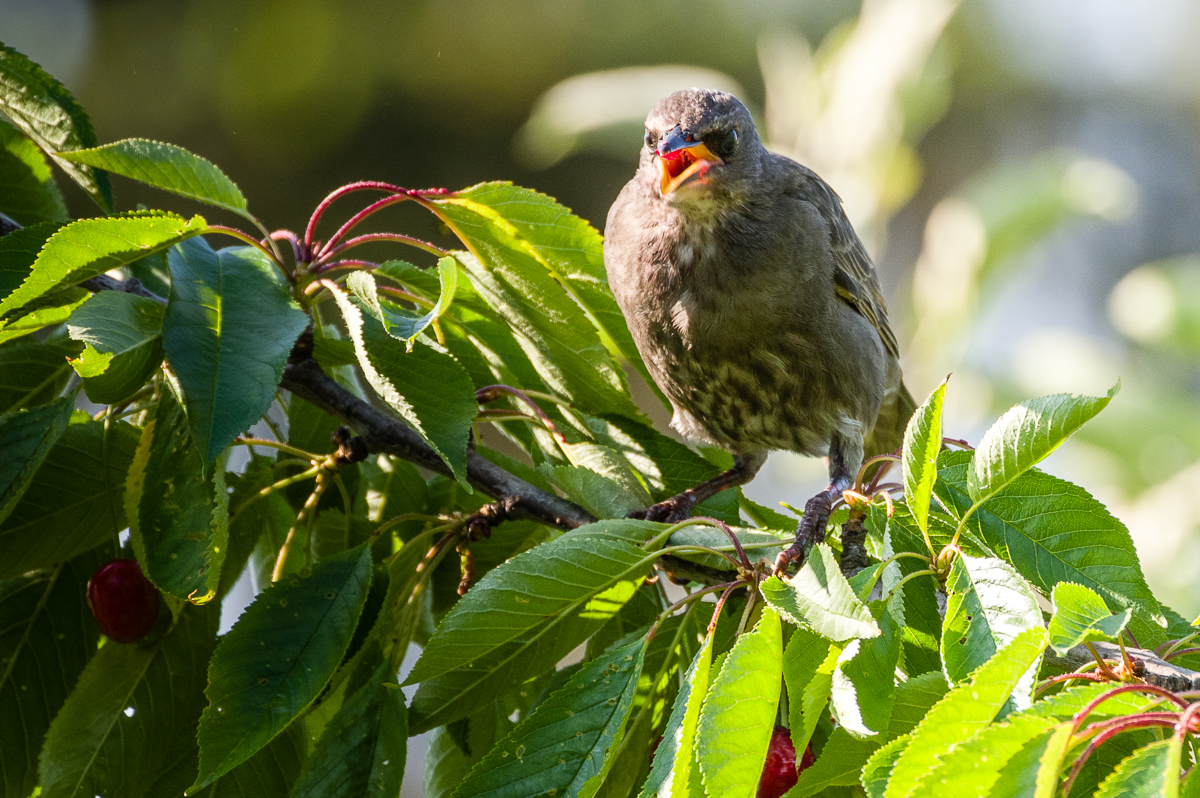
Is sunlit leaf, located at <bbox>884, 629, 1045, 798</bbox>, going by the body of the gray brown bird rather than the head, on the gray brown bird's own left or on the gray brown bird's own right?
on the gray brown bird's own left

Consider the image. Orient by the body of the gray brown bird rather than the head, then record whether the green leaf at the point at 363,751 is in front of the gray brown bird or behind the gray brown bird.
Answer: in front

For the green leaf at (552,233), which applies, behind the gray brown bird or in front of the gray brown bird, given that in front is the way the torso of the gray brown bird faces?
in front

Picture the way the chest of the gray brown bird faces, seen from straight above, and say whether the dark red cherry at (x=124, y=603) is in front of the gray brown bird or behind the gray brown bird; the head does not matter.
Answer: in front

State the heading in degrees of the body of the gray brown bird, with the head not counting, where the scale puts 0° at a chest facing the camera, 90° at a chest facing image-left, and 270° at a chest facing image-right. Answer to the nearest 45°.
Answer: approximately 45°

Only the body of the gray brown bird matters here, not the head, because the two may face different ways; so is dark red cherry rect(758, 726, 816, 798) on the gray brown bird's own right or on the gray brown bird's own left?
on the gray brown bird's own left

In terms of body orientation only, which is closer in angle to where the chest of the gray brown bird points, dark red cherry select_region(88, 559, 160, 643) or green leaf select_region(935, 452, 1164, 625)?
the dark red cherry

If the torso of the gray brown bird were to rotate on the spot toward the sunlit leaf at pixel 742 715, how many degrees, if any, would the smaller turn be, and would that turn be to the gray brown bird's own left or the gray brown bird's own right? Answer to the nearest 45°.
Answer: approximately 45° to the gray brown bird's own left

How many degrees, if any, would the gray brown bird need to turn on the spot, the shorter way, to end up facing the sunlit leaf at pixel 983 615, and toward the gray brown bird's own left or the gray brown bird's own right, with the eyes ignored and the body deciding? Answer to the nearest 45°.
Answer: approximately 45° to the gray brown bird's own left
